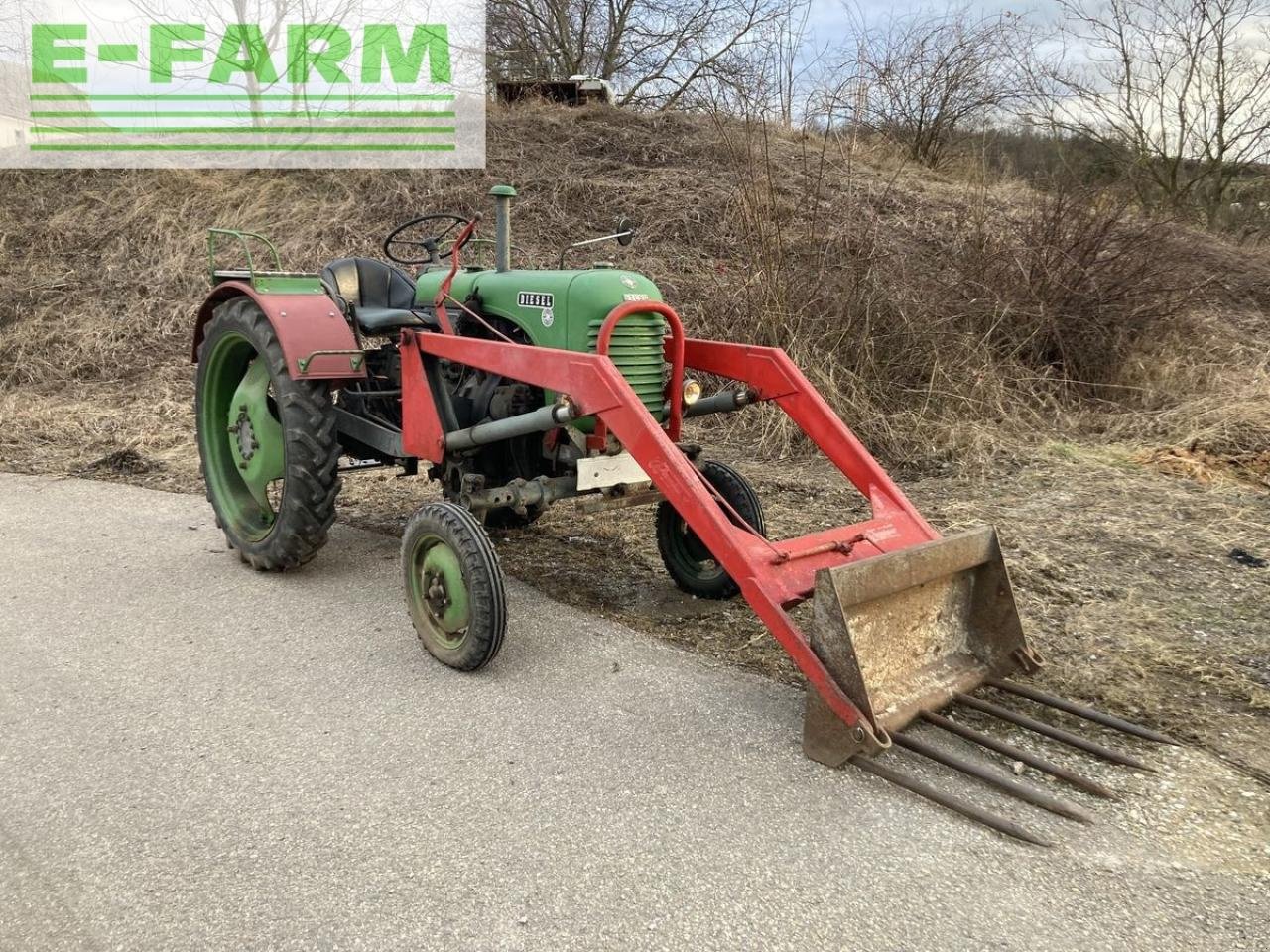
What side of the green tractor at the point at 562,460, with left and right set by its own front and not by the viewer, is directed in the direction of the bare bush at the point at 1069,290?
left
